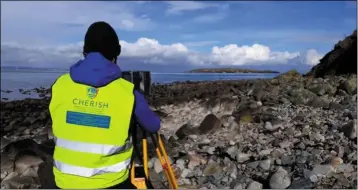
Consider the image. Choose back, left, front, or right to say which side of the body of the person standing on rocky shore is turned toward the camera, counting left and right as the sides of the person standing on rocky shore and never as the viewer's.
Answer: back

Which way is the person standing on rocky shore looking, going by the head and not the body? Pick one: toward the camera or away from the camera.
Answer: away from the camera

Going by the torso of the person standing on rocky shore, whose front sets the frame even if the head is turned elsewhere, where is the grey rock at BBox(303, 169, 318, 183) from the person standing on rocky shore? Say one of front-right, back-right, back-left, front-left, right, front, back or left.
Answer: front-right

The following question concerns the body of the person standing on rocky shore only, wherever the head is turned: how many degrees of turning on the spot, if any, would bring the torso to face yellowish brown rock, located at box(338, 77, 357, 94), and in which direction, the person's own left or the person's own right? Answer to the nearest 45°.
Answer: approximately 45° to the person's own right

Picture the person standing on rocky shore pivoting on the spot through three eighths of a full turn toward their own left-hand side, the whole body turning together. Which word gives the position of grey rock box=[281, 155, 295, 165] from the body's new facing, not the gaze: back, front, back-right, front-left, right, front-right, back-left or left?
back

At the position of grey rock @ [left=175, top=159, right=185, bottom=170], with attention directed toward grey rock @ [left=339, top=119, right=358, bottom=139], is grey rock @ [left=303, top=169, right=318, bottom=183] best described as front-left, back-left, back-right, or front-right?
front-right

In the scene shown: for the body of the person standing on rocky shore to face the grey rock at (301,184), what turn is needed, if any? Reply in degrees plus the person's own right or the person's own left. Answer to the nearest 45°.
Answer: approximately 45° to the person's own right

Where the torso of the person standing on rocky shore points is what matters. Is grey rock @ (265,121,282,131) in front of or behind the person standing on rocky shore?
in front

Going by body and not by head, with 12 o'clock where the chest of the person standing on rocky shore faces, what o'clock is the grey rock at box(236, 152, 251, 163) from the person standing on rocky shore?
The grey rock is roughly at 1 o'clock from the person standing on rocky shore.

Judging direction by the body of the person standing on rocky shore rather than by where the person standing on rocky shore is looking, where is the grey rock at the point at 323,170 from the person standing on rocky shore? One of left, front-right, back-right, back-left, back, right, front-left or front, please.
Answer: front-right
